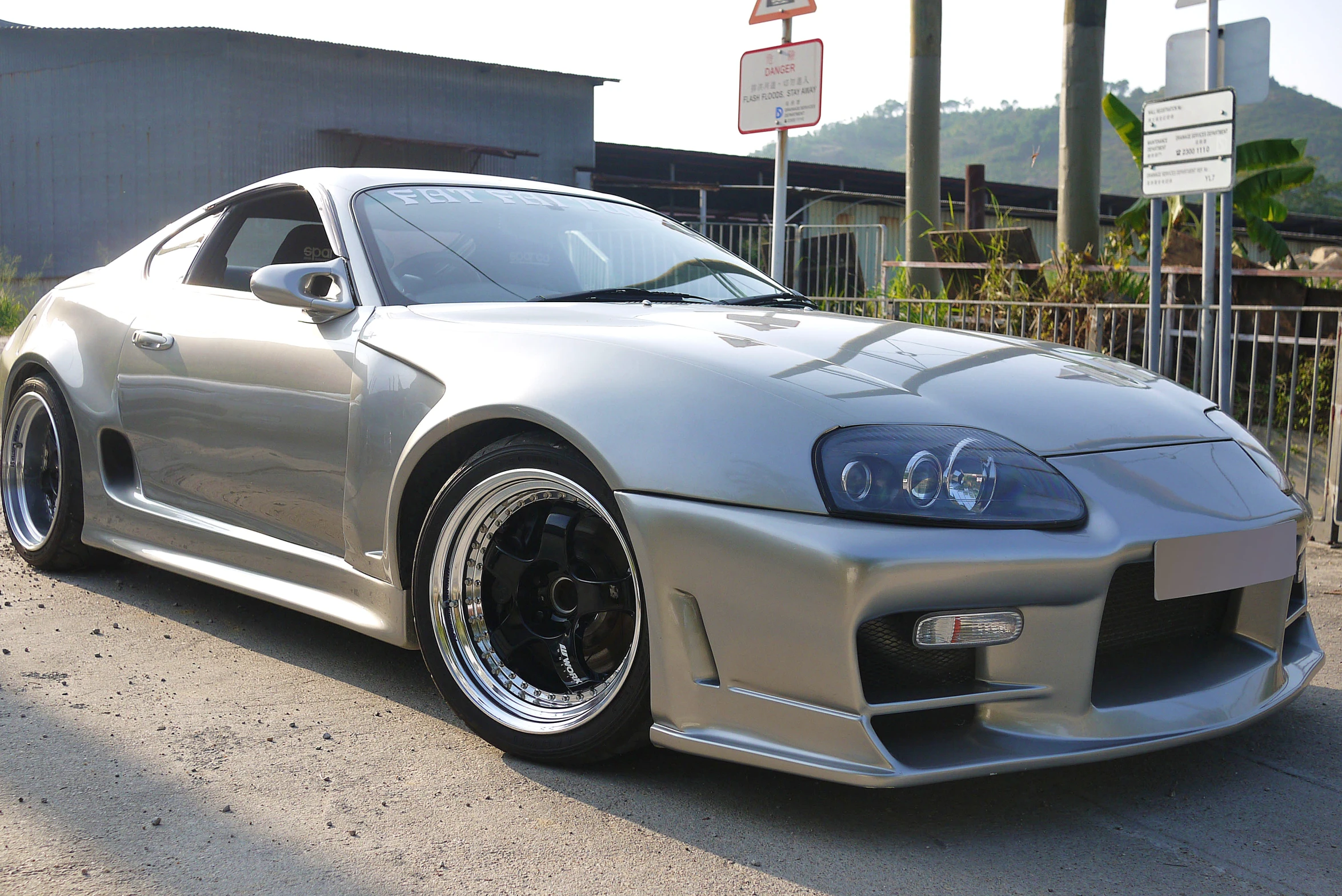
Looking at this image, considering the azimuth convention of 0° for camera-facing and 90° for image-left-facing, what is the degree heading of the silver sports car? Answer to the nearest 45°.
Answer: approximately 315°

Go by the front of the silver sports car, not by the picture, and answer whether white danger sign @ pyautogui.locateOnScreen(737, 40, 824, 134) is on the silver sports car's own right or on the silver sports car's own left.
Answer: on the silver sports car's own left

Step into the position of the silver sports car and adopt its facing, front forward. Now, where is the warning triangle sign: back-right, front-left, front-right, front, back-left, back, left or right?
back-left

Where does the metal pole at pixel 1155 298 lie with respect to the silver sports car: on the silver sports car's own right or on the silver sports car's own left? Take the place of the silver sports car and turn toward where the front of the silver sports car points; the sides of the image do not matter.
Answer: on the silver sports car's own left

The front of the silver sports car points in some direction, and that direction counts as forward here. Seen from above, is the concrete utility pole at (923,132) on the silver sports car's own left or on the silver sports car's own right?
on the silver sports car's own left

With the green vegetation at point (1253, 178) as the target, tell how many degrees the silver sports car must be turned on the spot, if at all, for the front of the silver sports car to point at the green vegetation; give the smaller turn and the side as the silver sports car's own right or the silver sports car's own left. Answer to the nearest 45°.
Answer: approximately 90° to the silver sports car's own left

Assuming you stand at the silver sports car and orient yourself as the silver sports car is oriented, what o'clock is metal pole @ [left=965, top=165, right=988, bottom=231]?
The metal pole is roughly at 8 o'clock from the silver sports car.

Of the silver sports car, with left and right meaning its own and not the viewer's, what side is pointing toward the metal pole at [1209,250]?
left

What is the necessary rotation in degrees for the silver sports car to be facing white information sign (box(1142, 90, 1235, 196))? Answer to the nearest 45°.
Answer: approximately 90° to its left

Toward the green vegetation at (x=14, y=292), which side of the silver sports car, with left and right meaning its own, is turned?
back

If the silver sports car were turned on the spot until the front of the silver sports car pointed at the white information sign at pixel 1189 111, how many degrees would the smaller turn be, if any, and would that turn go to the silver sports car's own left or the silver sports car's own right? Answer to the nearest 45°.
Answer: approximately 90° to the silver sports car's own left

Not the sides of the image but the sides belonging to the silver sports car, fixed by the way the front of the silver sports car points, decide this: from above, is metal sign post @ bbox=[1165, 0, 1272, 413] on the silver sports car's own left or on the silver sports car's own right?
on the silver sports car's own left
